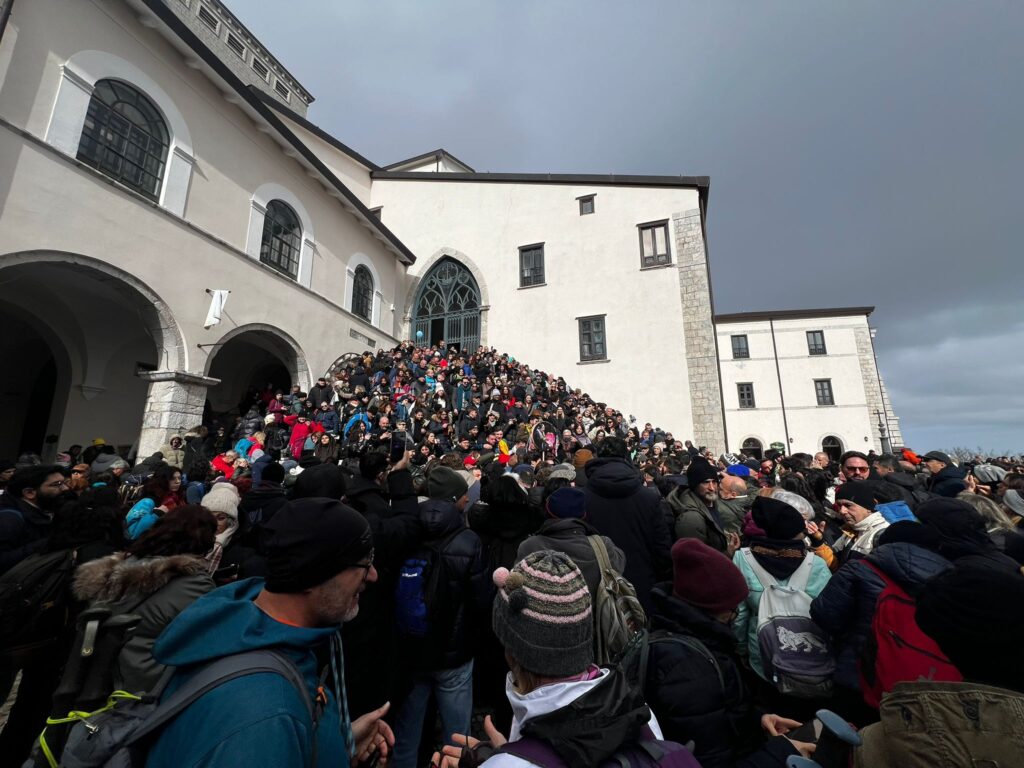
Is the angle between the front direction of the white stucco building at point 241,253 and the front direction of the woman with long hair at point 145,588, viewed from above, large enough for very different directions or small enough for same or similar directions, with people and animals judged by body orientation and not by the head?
very different directions

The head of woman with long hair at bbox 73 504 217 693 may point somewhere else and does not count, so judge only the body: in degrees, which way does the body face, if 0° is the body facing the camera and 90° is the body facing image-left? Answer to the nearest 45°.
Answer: approximately 225°

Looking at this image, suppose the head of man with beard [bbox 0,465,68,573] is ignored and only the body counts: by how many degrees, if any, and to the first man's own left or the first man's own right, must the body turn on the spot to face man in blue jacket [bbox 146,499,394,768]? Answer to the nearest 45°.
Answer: approximately 90° to the first man's own right

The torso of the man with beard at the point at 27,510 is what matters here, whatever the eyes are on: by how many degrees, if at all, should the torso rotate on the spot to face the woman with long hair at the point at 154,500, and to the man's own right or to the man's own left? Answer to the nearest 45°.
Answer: approximately 45° to the man's own left

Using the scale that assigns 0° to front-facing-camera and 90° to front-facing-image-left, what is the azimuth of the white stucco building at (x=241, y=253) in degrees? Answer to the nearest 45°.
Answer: approximately 0°

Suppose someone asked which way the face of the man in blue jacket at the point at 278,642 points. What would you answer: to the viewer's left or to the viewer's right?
to the viewer's right

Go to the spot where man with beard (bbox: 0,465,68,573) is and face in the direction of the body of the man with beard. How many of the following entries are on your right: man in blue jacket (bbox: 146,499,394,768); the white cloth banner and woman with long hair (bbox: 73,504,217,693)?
2

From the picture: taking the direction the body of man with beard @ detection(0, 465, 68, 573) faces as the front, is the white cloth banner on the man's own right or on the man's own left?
on the man's own left

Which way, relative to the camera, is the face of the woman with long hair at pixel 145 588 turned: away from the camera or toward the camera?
away from the camera

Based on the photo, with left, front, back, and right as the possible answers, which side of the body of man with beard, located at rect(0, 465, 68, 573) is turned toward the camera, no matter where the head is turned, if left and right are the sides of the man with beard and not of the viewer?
right

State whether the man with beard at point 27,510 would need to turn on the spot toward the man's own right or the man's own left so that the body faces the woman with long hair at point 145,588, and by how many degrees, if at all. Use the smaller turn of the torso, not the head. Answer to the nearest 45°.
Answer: approximately 90° to the man's own right
